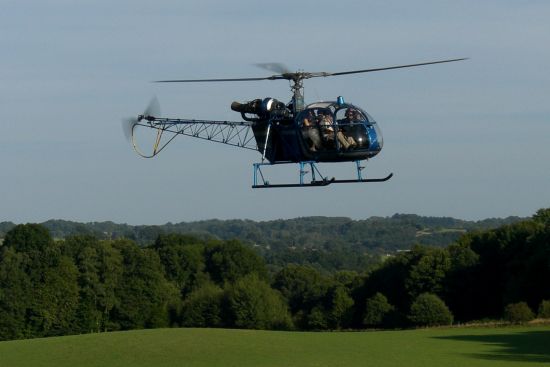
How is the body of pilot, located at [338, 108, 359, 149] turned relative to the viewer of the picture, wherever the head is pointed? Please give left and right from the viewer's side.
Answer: facing the viewer and to the right of the viewer

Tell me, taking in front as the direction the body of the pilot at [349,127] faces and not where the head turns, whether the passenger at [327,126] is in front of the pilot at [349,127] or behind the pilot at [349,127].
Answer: behind

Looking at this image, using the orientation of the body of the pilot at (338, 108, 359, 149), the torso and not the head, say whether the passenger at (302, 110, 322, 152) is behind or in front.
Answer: behind
